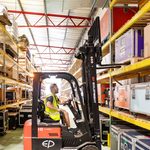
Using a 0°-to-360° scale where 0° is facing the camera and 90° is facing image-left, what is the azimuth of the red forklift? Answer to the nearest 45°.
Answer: approximately 270°

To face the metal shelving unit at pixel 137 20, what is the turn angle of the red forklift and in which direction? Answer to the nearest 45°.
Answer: approximately 45° to its right
